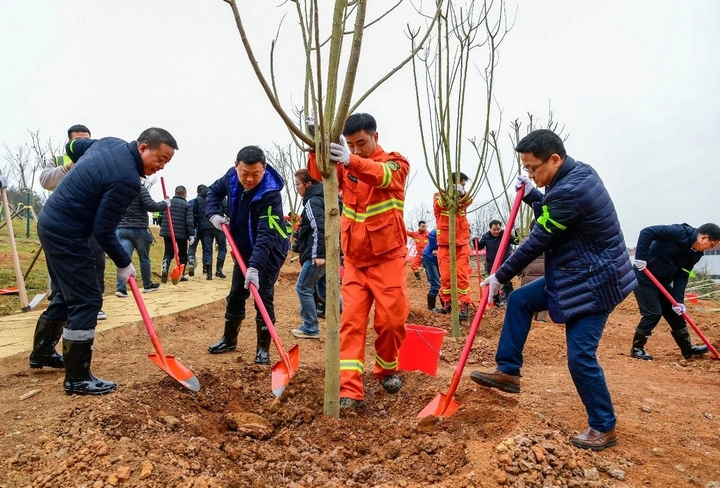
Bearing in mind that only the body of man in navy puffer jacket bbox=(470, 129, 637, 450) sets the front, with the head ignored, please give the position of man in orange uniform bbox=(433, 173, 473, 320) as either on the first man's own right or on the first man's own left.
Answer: on the first man's own right

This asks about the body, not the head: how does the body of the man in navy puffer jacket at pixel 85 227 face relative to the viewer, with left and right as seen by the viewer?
facing to the right of the viewer

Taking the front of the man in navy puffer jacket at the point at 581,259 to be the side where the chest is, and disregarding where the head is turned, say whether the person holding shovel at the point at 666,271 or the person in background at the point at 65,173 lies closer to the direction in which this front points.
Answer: the person in background

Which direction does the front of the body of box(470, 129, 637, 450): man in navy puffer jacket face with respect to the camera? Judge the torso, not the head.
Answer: to the viewer's left

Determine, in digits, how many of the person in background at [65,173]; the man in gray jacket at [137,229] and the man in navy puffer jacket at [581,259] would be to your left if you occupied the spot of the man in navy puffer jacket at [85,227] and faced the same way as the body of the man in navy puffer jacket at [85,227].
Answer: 2

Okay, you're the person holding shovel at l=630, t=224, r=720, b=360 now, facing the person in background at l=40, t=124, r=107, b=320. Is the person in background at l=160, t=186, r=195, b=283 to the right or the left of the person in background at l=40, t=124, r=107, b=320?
right

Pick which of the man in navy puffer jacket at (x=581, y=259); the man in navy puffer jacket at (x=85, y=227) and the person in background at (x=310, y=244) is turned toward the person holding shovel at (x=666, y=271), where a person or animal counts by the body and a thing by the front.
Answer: the man in navy puffer jacket at (x=85, y=227)
